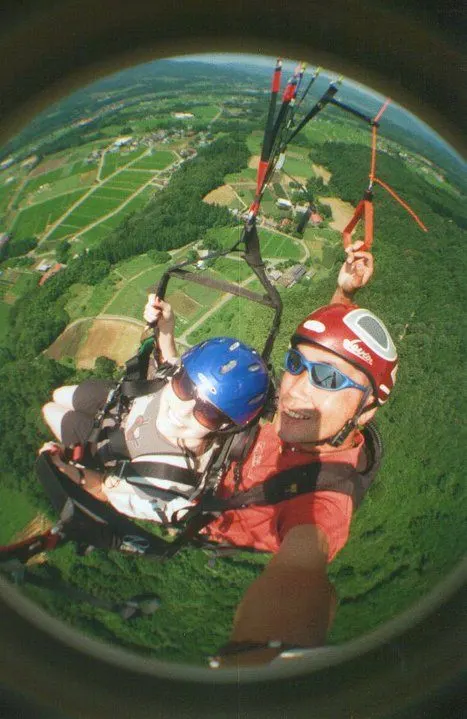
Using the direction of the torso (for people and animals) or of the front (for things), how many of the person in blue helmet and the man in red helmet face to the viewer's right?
0

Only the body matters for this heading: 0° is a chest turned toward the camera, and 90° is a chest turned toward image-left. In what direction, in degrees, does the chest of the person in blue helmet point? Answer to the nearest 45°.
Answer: approximately 45°

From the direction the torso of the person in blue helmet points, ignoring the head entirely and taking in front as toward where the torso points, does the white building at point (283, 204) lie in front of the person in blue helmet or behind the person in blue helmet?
behind

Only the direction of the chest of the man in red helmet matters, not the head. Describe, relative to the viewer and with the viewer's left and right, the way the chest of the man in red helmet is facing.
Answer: facing the viewer and to the left of the viewer

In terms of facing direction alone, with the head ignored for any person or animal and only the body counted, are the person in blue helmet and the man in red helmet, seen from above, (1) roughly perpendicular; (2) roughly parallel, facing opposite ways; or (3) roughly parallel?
roughly parallel
